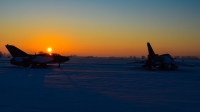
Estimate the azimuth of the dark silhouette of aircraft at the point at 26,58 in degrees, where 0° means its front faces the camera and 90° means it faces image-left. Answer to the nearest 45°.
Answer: approximately 270°
